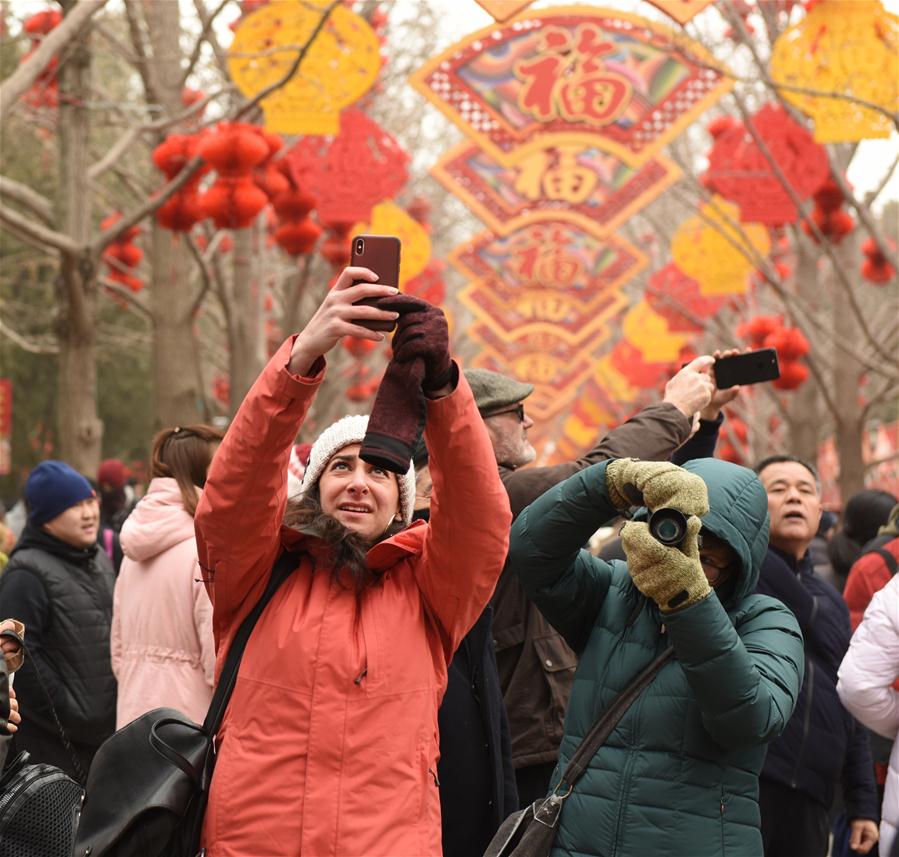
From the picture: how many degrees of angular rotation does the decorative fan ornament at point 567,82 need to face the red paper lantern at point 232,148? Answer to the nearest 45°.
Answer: approximately 45° to its right

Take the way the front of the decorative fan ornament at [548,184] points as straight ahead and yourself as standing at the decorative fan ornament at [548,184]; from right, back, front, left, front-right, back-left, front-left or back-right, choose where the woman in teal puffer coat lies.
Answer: front

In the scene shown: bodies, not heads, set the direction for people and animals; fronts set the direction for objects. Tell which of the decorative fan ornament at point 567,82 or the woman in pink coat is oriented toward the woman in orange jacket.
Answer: the decorative fan ornament

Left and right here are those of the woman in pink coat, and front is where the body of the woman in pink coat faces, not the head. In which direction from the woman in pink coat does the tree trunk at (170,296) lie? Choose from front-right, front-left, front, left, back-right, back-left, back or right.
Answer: front-left

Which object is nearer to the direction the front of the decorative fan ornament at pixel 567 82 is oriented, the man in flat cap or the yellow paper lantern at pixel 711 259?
the man in flat cap

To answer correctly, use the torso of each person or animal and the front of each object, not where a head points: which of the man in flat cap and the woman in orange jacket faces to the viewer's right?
the man in flat cap

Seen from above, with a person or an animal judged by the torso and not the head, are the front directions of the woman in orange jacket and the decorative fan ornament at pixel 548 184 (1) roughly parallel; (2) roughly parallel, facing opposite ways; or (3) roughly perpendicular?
roughly parallel

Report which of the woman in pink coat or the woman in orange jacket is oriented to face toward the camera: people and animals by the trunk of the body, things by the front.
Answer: the woman in orange jacket

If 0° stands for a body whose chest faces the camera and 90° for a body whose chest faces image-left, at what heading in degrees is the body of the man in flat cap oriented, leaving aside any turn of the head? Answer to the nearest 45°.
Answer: approximately 270°

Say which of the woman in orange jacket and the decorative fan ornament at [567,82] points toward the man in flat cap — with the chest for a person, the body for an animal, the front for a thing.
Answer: the decorative fan ornament

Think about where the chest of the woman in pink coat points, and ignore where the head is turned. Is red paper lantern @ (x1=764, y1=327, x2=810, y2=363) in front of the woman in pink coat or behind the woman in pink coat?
in front

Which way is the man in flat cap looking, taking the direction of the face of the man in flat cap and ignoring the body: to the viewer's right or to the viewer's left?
to the viewer's right

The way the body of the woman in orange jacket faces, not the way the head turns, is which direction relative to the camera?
toward the camera

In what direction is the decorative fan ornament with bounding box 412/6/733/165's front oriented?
toward the camera

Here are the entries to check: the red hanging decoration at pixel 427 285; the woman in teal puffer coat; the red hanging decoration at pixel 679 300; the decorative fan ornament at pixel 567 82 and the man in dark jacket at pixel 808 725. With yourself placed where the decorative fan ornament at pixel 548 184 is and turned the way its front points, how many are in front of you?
3

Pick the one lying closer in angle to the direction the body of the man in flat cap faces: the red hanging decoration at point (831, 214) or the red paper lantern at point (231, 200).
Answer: the red hanging decoration

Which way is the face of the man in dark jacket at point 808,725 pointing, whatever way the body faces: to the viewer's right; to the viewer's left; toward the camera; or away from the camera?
toward the camera

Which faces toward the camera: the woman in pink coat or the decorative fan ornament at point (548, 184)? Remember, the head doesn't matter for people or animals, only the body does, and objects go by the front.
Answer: the decorative fan ornament
